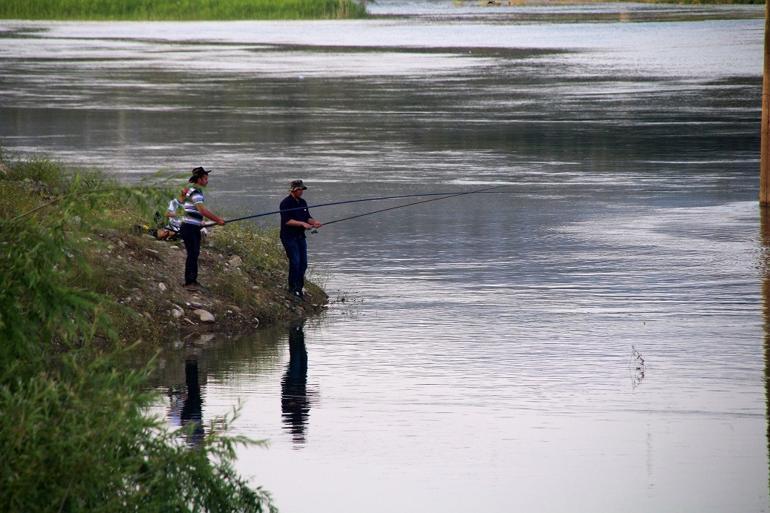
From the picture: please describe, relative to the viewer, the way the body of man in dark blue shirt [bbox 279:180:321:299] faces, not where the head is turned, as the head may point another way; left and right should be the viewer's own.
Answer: facing the viewer and to the right of the viewer

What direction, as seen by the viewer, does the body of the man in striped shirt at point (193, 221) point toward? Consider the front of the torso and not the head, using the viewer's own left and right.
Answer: facing to the right of the viewer

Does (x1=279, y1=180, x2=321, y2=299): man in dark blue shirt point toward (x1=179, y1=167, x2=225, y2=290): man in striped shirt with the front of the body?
no

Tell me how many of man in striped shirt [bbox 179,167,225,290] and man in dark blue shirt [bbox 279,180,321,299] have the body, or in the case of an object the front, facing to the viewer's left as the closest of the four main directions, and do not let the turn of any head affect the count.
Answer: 0

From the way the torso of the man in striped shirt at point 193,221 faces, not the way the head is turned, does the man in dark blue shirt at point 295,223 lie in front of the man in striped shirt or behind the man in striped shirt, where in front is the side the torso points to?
in front

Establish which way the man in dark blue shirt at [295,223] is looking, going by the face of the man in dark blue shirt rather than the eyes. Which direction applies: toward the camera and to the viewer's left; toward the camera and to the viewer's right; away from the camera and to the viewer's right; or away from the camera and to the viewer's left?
toward the camera and to the viewer's right
